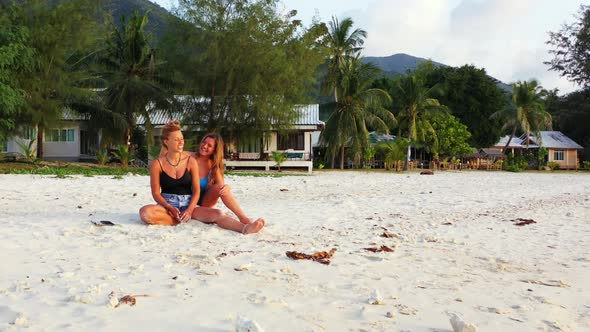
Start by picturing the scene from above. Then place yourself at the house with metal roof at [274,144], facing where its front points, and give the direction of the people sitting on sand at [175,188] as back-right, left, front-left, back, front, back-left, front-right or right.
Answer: front

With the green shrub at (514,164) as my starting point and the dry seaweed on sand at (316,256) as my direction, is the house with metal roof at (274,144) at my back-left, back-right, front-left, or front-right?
front-right

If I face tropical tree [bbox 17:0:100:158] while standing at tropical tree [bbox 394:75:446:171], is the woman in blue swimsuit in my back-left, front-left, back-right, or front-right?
front-left

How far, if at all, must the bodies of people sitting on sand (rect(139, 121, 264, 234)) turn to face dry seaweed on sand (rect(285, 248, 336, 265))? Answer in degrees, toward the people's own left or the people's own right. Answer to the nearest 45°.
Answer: approximately 45° to the people's own left

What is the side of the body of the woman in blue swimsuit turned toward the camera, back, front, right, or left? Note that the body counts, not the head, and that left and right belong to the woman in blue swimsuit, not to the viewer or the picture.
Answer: front

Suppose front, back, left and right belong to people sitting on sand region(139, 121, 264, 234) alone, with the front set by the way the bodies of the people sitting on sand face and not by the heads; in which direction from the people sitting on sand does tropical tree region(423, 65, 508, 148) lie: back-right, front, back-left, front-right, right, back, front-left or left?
back-left

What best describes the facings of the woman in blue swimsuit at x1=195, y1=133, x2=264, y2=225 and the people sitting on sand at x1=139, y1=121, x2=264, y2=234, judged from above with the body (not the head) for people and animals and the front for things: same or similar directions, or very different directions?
same or similar directions

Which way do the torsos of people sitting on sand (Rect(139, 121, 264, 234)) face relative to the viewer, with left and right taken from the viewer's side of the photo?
facing the viewer

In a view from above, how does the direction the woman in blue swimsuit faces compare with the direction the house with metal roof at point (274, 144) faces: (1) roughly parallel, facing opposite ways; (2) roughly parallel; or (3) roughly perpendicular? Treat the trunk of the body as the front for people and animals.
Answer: roughly parallel

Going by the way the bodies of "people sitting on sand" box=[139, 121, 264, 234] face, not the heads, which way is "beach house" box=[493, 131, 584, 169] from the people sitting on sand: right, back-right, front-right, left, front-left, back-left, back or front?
back-left

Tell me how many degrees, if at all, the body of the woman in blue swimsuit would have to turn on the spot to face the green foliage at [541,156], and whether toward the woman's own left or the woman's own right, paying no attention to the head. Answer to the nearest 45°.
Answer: approximately 135° to the woman's own left

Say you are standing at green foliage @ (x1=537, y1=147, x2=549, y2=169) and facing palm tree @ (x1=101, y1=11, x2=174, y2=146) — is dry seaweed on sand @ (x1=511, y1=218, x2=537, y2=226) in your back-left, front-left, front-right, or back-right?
front-left

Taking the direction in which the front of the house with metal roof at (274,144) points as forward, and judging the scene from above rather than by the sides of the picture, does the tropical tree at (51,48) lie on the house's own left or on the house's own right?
on the house's own right

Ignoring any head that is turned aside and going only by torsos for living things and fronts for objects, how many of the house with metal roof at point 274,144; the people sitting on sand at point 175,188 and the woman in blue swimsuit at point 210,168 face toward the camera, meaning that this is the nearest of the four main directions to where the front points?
3
